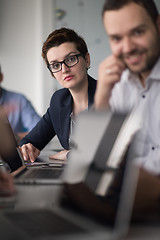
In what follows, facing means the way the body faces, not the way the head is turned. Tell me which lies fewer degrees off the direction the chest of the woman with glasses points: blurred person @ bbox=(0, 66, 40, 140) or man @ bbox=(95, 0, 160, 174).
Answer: the man

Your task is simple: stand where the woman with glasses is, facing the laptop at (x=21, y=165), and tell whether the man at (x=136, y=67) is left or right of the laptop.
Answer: left

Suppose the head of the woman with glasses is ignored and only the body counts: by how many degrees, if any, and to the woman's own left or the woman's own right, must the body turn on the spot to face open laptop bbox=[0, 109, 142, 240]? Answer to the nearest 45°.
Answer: approximately 45° to the woman's own left

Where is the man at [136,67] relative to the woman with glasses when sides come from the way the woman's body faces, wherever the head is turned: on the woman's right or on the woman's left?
on the woman's left

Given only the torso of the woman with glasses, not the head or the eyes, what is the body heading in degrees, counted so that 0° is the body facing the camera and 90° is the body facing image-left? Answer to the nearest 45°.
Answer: approximately 45°

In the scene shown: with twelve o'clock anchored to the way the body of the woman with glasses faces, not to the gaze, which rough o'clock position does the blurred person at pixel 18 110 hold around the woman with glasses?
The blurred person is roughly at 4 o'clock from the woman with glasses.
